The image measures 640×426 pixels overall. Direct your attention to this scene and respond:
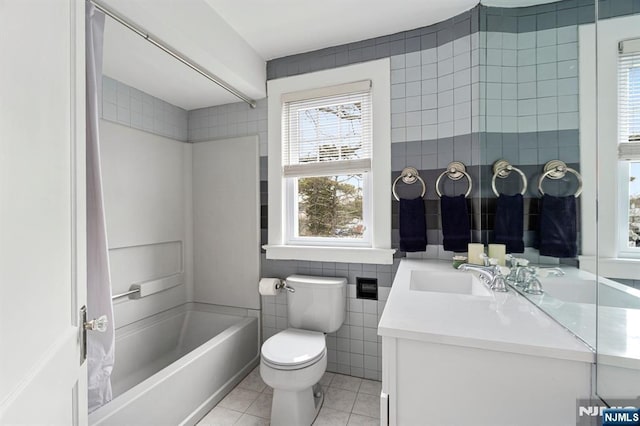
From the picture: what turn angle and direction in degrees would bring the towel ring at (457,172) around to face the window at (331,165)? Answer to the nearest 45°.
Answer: approximately 90° to its right

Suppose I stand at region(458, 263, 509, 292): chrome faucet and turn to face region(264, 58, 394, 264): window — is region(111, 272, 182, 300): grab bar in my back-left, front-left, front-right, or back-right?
front-left

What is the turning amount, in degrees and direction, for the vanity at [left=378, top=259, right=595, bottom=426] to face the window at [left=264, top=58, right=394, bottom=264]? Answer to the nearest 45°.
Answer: approximately 45° to its right

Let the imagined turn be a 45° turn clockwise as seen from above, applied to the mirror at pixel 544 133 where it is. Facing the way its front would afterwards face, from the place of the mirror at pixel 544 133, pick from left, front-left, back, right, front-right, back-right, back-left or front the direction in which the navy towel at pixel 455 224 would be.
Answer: front-right

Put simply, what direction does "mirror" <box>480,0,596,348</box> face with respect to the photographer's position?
facing the viewer and to the left of the viewer

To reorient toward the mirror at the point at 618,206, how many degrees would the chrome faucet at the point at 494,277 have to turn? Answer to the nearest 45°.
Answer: approximately 135° to its left

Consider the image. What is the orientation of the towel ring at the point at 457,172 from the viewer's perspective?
toward the camera

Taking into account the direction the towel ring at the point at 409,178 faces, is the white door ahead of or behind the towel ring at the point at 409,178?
ahead

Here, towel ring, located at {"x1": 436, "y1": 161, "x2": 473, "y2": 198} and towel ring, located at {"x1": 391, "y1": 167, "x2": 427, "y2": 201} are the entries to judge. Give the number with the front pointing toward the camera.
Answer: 2

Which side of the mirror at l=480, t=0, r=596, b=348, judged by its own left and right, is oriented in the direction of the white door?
front

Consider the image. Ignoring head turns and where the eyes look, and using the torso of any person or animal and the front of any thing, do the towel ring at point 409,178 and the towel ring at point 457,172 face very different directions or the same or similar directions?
same or similar directions

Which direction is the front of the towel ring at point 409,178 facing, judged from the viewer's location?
facing the viewer
